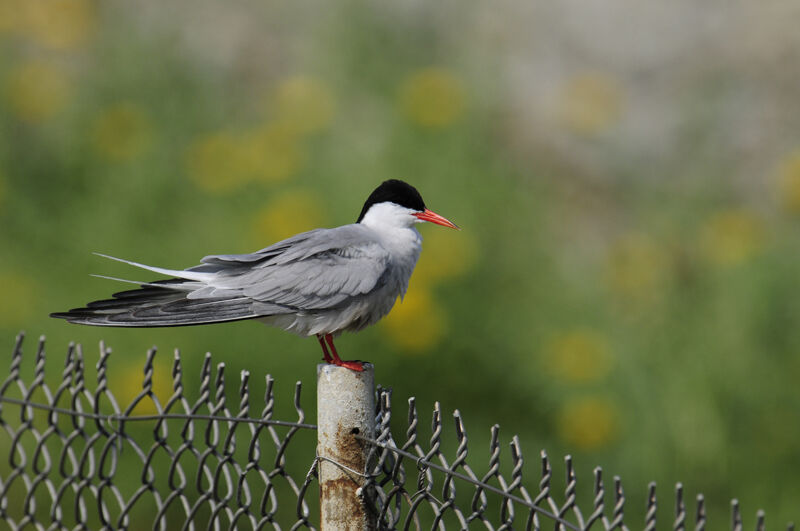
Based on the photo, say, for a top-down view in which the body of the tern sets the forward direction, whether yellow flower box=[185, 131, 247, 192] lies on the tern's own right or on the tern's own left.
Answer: on the tern's own left

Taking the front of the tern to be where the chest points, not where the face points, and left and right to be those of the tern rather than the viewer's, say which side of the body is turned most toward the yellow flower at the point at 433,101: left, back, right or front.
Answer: left

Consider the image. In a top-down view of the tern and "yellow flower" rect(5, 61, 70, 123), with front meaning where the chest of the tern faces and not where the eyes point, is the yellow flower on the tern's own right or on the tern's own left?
on the tern's own left

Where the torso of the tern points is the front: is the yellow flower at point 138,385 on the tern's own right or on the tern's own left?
on the tern's own left

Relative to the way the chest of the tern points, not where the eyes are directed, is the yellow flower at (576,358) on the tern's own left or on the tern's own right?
on the tern's own left

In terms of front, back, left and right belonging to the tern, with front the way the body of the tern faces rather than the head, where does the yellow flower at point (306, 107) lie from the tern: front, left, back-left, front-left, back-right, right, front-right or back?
left

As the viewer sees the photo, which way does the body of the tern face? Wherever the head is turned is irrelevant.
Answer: to the viewer's right

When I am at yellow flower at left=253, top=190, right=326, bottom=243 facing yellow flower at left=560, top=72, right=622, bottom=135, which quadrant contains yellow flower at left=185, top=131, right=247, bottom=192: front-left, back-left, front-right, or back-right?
back-left
